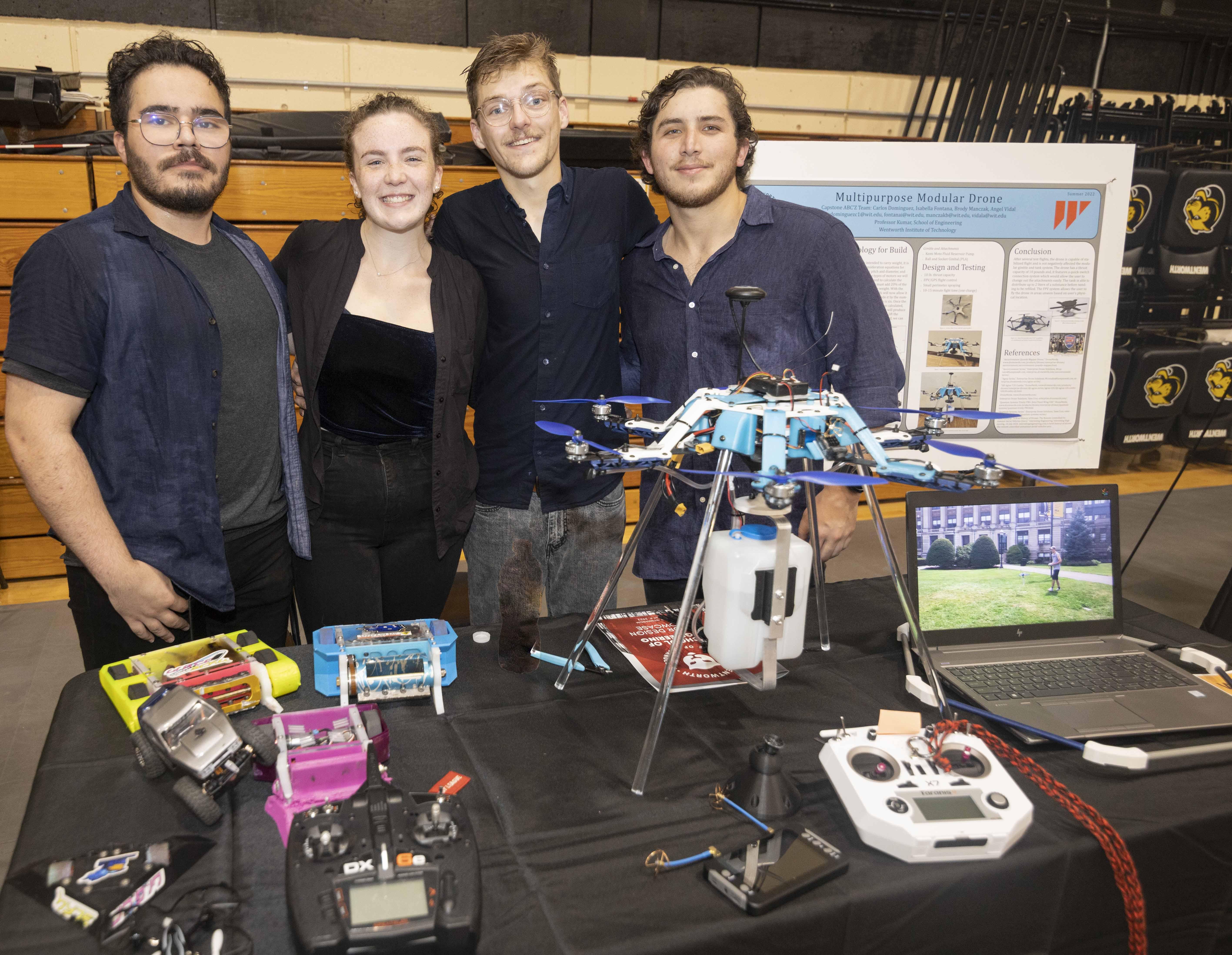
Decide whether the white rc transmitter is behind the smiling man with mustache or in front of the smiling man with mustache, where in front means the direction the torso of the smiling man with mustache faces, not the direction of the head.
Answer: in front

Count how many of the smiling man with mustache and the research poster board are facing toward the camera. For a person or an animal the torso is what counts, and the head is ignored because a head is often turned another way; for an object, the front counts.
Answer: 2

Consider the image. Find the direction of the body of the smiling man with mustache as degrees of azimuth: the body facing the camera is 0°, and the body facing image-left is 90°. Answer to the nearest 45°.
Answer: approximately 0°

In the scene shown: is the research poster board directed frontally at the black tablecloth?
yes

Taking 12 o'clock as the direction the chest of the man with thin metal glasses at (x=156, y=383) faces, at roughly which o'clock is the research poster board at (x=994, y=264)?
The research poster board is roughly at 10 o'clock from the man with thin metal glasses.

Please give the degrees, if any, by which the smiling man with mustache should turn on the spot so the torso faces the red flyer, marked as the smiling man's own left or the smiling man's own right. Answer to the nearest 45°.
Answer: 0° — they already face it

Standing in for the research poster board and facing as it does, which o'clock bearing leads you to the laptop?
The laptop is roughly at 12 o'clock from the research poster board.

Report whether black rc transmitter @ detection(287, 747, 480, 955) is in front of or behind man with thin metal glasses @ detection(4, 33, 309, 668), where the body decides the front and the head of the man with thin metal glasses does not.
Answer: in front
